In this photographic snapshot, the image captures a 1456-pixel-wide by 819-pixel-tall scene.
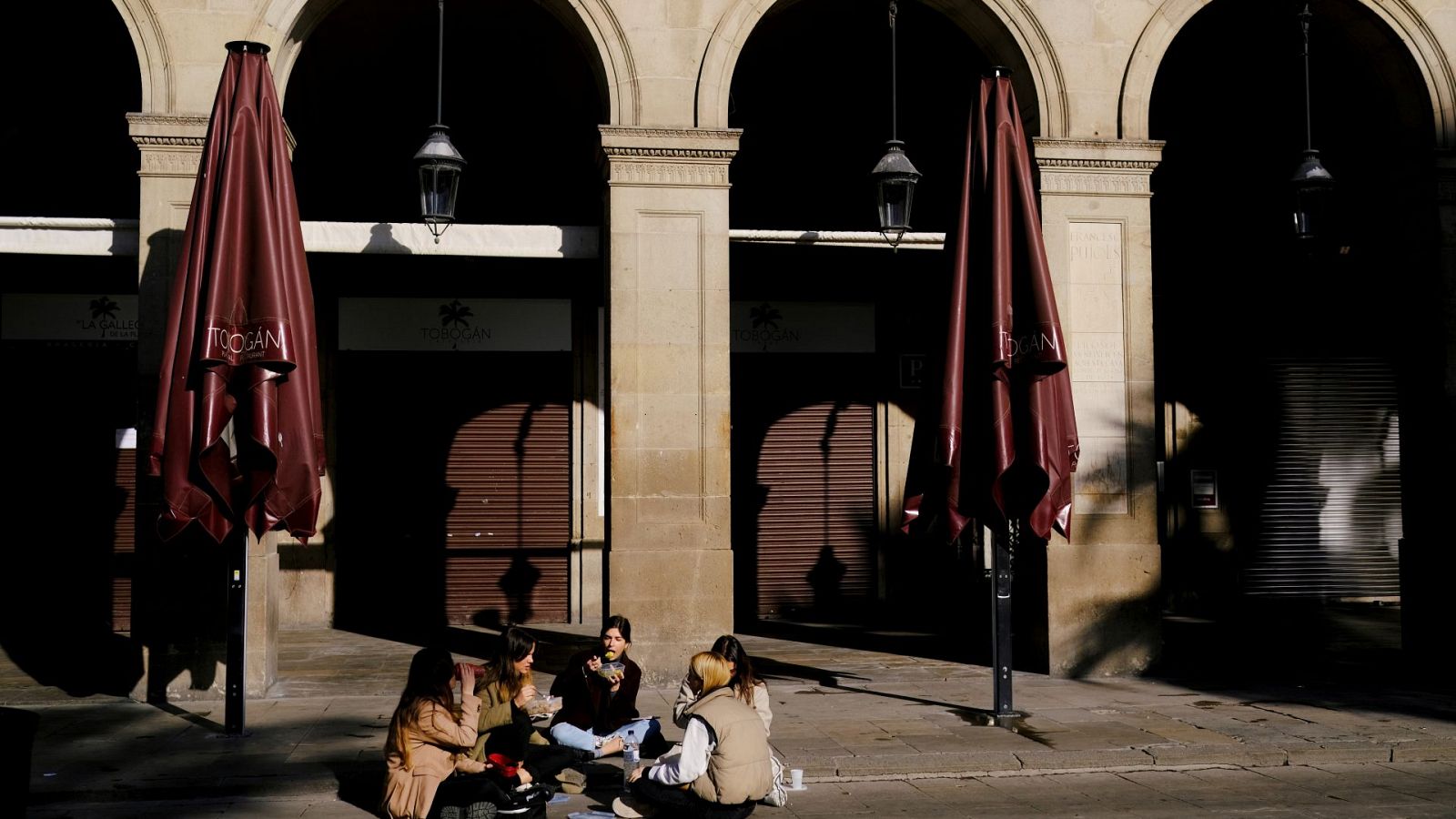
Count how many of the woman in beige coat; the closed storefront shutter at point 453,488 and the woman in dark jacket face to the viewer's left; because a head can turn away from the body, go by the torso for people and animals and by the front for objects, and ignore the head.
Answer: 0

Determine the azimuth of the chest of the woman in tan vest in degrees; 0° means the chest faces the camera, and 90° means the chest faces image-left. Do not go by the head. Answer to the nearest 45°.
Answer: approximately 135°

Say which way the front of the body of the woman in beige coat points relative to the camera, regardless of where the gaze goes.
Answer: to the viewer's right

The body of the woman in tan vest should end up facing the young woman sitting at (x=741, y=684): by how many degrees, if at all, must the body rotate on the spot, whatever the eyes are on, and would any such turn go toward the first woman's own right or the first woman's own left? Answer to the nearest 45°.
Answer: approximately 45° to the first woman's own right

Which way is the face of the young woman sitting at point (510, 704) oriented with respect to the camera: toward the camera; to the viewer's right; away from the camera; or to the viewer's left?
to the viewer's right

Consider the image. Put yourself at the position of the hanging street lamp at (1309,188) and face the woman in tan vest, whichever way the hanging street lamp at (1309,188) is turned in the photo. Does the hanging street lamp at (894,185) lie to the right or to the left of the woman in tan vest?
right

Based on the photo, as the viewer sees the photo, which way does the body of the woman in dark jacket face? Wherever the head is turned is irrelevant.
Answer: toward the camera

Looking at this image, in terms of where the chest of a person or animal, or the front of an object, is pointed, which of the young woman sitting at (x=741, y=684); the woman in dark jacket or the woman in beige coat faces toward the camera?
the woman in dark jacket

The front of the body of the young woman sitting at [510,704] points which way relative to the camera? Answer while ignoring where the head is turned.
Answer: to the viewer's right

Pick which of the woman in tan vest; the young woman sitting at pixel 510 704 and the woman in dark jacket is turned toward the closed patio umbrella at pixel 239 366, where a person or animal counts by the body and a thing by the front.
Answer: the woman in tan vest

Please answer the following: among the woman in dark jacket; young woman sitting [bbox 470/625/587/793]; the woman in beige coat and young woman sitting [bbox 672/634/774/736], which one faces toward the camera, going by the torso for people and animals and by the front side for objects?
the woman in dark jacket

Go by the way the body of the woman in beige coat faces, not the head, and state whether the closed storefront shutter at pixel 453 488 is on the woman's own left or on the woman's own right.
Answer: on the woman's own left

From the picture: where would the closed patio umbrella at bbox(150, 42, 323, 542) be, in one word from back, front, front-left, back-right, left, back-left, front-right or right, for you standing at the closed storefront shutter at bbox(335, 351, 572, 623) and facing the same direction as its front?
front
